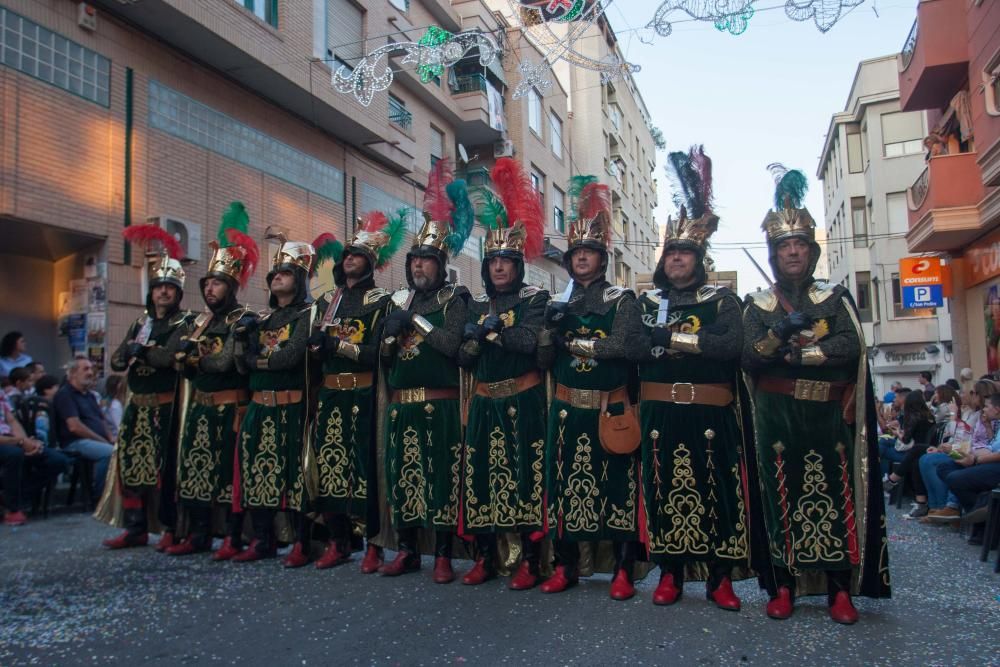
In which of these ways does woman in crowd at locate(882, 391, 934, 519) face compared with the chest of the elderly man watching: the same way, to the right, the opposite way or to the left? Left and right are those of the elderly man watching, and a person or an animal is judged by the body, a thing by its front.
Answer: the opposite way

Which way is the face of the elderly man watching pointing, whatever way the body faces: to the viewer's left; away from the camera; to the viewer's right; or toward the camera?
to the viewer's right

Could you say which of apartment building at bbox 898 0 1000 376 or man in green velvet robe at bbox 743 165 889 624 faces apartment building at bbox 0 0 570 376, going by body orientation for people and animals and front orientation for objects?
apartment building at bbox 898 0 1000 376

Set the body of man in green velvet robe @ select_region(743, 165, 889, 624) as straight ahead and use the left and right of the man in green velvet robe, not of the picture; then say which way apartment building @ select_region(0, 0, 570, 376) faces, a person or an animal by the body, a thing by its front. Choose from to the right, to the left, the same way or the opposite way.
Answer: to the left

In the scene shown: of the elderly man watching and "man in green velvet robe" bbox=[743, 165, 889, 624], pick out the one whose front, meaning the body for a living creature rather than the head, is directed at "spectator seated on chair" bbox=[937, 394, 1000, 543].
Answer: the elderly man watching

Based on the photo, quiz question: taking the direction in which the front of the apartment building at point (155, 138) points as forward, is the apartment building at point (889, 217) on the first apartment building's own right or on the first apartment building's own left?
on the first apartment building's own left

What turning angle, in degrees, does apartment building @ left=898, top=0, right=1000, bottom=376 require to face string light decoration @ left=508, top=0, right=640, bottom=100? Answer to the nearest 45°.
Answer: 0° — it already faces it

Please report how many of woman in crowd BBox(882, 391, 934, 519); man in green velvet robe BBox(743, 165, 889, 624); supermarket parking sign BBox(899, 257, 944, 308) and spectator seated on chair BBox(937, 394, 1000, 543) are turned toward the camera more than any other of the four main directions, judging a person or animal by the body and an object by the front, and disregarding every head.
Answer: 2

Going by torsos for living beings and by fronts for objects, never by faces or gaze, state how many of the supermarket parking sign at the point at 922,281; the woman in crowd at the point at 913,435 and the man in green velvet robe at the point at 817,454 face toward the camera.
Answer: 2

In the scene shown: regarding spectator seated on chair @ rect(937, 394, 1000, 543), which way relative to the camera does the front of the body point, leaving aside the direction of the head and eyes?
to the viewer's left

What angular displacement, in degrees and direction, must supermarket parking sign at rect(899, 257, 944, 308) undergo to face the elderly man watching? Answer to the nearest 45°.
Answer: approximately 45° to its right

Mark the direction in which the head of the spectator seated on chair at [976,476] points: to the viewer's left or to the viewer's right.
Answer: to the viewer's left

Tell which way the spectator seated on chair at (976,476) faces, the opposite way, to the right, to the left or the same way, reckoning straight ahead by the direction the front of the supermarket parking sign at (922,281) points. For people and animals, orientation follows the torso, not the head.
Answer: to the right

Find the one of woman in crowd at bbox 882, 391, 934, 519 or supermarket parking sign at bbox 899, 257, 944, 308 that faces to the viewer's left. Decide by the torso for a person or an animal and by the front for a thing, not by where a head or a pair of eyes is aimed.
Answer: the woman in crowd
